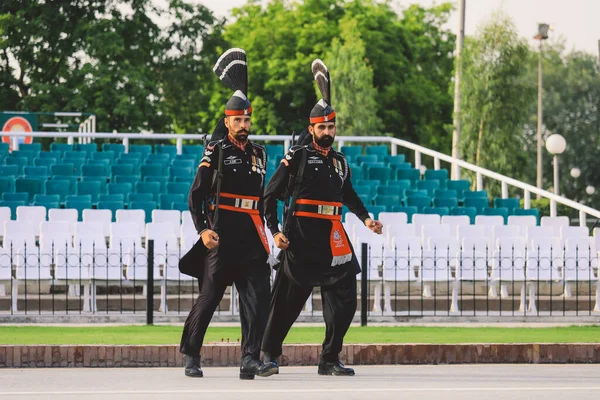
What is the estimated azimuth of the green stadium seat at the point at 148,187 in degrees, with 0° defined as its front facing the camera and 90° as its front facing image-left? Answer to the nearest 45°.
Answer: approximately 0°

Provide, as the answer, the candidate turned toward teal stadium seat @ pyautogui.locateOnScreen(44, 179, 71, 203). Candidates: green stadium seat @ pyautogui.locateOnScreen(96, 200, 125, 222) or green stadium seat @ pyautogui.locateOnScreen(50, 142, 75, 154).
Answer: green stadium seat @ pyautogui.locateOnScreen(50, 142, 75, 154)

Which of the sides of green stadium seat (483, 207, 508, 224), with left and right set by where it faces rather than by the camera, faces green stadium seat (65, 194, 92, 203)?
right

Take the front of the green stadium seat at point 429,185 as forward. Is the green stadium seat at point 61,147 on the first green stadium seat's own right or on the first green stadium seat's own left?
on the first green stadium seat's own right

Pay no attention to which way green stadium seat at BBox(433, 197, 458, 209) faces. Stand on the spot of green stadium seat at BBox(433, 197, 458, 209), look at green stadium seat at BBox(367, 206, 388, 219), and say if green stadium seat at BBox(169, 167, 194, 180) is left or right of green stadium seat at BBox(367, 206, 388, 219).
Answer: right

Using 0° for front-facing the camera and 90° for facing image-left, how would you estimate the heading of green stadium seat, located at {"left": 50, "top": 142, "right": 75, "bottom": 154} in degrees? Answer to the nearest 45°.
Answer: approximately 0°

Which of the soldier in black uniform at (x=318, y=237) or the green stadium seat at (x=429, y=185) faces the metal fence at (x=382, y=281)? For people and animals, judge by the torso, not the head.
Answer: the green stadium seat

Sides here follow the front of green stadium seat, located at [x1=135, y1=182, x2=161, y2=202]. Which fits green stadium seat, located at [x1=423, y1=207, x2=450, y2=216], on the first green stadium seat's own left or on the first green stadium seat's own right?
on the first green stadium seat's own left
